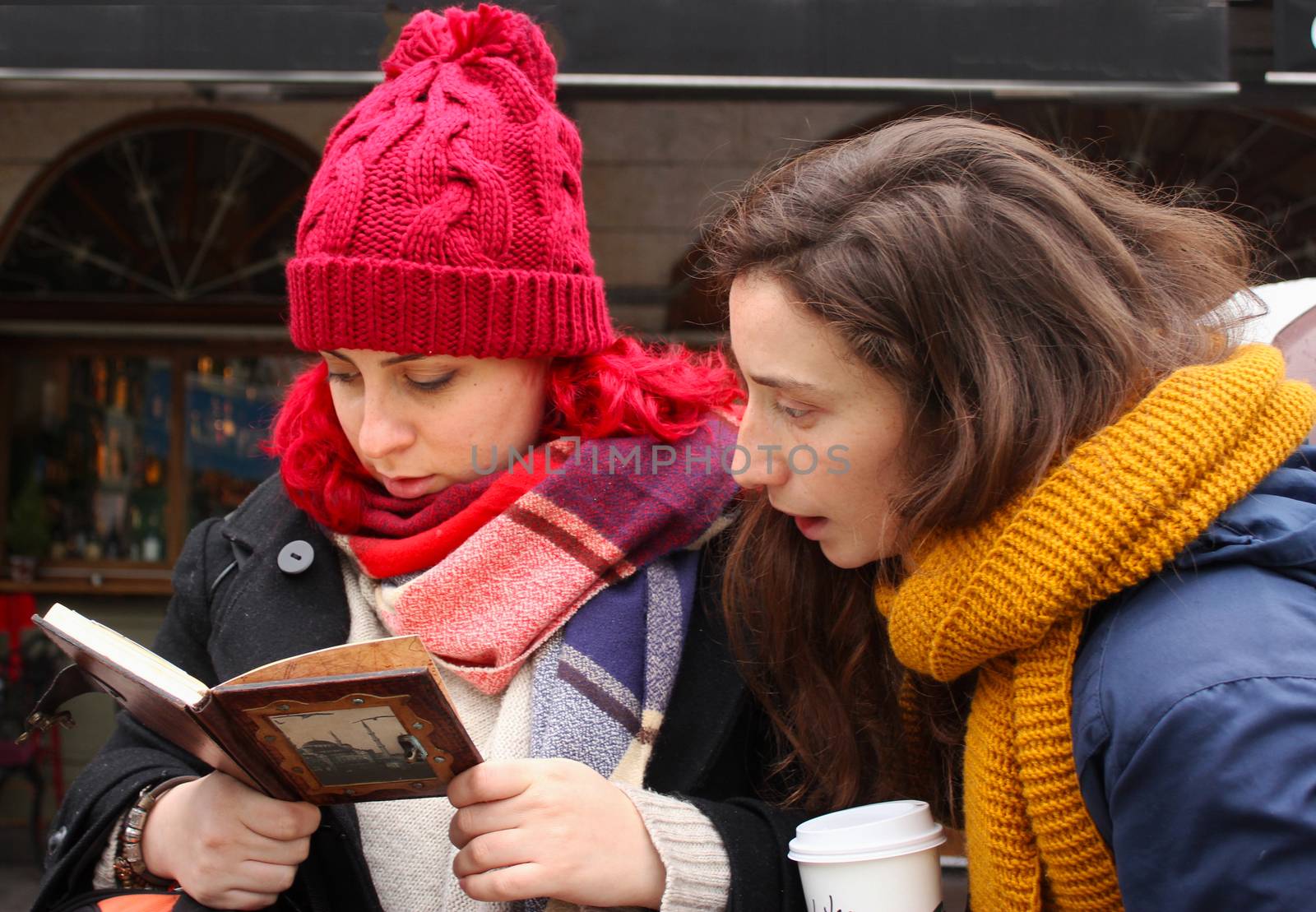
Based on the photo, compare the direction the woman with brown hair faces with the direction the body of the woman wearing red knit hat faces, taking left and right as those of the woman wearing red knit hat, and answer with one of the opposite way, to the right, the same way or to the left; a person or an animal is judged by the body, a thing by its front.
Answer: to the right

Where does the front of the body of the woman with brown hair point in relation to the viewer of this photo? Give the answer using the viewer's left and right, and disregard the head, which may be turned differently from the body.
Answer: facing to the left of the viewer

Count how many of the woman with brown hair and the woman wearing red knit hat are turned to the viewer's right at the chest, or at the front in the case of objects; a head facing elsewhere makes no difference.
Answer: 0

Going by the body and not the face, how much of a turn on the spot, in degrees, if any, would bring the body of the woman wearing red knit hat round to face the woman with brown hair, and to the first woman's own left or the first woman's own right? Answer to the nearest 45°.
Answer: approximately 90° to the first woman's own left

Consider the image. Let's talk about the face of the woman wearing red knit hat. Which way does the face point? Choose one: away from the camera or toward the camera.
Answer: toward the camera

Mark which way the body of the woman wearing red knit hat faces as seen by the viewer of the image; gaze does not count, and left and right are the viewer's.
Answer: facing the viewer and to the left of the viewer

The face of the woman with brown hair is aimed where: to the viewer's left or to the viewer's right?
to the viewer's left
